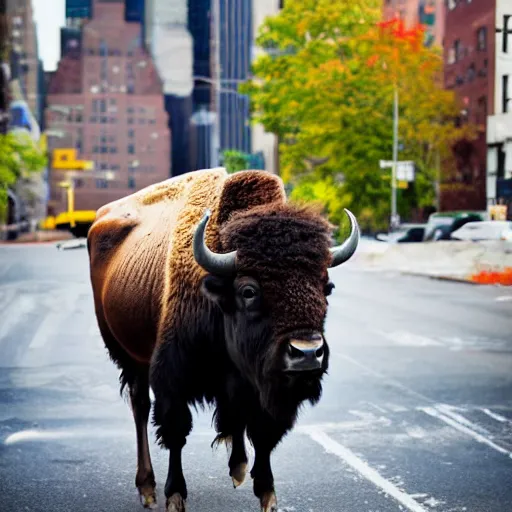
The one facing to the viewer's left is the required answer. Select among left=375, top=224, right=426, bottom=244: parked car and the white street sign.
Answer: the parked car

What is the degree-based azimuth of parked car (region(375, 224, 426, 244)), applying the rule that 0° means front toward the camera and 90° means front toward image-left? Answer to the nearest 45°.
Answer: approximately 90°

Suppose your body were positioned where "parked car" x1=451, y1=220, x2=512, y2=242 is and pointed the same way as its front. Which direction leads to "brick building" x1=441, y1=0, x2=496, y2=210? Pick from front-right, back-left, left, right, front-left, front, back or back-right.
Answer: right

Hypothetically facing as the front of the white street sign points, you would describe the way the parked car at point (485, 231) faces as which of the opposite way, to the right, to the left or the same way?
to the right

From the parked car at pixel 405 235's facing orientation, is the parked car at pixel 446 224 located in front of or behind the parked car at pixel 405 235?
behind

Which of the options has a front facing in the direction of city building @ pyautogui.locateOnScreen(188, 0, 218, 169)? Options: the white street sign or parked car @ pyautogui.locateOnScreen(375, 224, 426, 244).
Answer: the parked car

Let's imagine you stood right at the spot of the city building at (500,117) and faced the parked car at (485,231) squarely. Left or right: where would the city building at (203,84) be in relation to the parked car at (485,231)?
right

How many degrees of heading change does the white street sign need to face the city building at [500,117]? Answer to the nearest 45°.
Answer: approximately 135° to its left

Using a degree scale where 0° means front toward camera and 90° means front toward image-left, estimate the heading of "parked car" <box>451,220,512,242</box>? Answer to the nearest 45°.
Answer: approximately 90°

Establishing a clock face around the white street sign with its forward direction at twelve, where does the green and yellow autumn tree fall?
The green and yellow autumn tree is roughly at 5 o'clock from the white street sign.

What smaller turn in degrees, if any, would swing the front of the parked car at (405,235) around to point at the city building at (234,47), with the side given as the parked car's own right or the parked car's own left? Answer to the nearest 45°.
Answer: approximately 45° to the parked car's own right

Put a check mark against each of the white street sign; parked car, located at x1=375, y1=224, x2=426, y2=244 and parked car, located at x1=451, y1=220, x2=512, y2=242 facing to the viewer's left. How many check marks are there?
2

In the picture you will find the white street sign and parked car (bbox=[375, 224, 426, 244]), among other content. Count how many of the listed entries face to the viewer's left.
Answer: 1

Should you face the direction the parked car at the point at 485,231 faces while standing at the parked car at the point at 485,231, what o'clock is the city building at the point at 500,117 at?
The city building is roughly at 3 o'clock from the parked car.

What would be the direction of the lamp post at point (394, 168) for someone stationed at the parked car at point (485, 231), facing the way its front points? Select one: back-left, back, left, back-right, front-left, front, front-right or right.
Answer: front-right

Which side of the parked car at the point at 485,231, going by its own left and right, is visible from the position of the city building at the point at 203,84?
right
